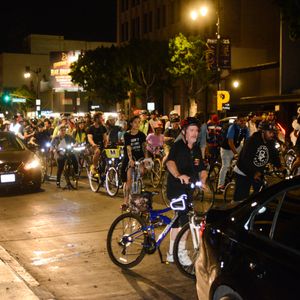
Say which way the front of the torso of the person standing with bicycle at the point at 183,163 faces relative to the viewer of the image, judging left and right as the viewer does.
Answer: facing the viewer and to the right of the viewer

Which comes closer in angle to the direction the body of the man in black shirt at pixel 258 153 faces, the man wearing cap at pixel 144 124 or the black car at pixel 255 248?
the black car

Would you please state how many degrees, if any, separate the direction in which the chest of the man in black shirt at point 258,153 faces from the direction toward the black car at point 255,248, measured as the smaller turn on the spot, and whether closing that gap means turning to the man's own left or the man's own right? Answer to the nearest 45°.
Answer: approximately 45° to the man's own right

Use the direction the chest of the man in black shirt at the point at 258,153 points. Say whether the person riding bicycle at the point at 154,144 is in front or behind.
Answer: behind
